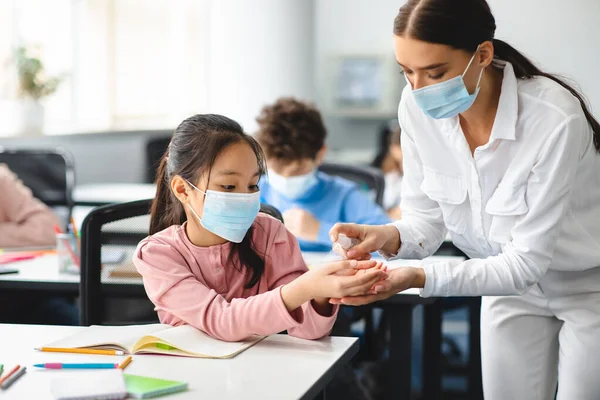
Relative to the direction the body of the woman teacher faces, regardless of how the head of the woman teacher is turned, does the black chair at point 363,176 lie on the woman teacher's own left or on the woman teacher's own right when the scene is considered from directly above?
on the woman teacher's own right

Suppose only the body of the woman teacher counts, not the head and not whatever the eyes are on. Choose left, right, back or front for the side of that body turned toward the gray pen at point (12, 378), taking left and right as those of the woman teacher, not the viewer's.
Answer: front

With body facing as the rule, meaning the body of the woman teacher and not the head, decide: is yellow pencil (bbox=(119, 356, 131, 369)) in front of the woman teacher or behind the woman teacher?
in front

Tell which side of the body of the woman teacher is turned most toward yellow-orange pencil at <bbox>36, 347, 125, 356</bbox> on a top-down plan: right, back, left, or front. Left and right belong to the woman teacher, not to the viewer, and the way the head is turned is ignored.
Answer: front

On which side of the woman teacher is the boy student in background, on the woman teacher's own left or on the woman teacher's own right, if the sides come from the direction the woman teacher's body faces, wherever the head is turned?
on the woman teacher's own right

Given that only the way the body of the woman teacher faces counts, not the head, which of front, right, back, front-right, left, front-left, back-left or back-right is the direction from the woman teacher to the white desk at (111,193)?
right

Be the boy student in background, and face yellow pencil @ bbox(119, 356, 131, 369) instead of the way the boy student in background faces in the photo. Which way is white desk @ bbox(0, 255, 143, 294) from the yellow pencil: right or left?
right

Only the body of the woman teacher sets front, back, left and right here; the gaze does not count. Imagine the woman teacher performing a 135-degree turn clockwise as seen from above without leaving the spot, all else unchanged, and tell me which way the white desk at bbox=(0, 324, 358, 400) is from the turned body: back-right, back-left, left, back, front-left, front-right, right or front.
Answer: back-left

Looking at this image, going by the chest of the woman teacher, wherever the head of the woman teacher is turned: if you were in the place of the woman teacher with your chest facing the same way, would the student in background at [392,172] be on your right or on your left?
on your right

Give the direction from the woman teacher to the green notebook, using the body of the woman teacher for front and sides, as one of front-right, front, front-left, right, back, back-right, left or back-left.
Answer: front

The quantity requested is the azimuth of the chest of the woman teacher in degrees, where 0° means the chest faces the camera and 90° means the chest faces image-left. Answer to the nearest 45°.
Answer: approximately 45°

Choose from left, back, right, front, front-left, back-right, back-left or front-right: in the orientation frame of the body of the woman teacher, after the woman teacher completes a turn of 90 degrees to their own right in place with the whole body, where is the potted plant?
front
